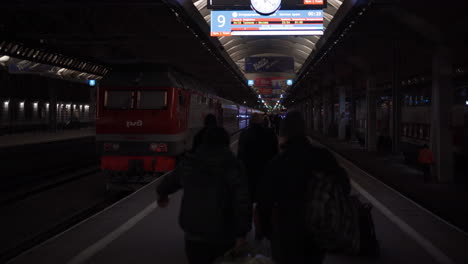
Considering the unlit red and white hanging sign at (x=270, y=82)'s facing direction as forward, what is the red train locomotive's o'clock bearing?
The red train locomotive is roughly at 12 o'clock from the unlit red and white hanging sign.

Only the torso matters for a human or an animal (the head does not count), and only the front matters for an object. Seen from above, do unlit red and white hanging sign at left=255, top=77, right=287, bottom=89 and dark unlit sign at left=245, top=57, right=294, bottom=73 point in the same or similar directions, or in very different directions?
same or similar directions

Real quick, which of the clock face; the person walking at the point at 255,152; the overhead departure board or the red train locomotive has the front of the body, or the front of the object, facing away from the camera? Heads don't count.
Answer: the person walking

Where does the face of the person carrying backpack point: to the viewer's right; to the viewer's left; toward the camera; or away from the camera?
away from the camera

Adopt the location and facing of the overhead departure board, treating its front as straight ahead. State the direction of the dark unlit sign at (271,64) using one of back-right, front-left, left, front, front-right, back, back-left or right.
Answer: back

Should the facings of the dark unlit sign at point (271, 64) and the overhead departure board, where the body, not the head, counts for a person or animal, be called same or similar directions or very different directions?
same or similar directions

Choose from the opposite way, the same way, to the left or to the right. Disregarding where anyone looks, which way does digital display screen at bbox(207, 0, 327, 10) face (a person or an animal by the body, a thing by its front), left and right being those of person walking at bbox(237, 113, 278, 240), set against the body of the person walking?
the opposite way

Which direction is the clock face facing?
toward the camera

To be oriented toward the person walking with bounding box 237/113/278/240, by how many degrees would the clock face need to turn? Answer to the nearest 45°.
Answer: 0° — it already faces them

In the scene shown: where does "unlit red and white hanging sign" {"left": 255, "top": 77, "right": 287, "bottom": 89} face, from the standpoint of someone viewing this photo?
facing the viewer

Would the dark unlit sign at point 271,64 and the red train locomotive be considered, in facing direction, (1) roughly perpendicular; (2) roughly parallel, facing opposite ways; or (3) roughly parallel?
roughly parallel

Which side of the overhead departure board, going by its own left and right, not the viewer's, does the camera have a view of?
front

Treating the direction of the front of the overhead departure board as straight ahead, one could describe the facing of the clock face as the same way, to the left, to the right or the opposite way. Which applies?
the same way

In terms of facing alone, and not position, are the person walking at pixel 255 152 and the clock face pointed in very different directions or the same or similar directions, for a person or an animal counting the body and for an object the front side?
very different directions

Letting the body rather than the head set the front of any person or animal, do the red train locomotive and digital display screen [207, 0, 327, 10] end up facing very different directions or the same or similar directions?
same or similar directions

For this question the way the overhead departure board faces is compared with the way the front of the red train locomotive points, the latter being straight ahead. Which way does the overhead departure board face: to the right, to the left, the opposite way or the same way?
the same way
